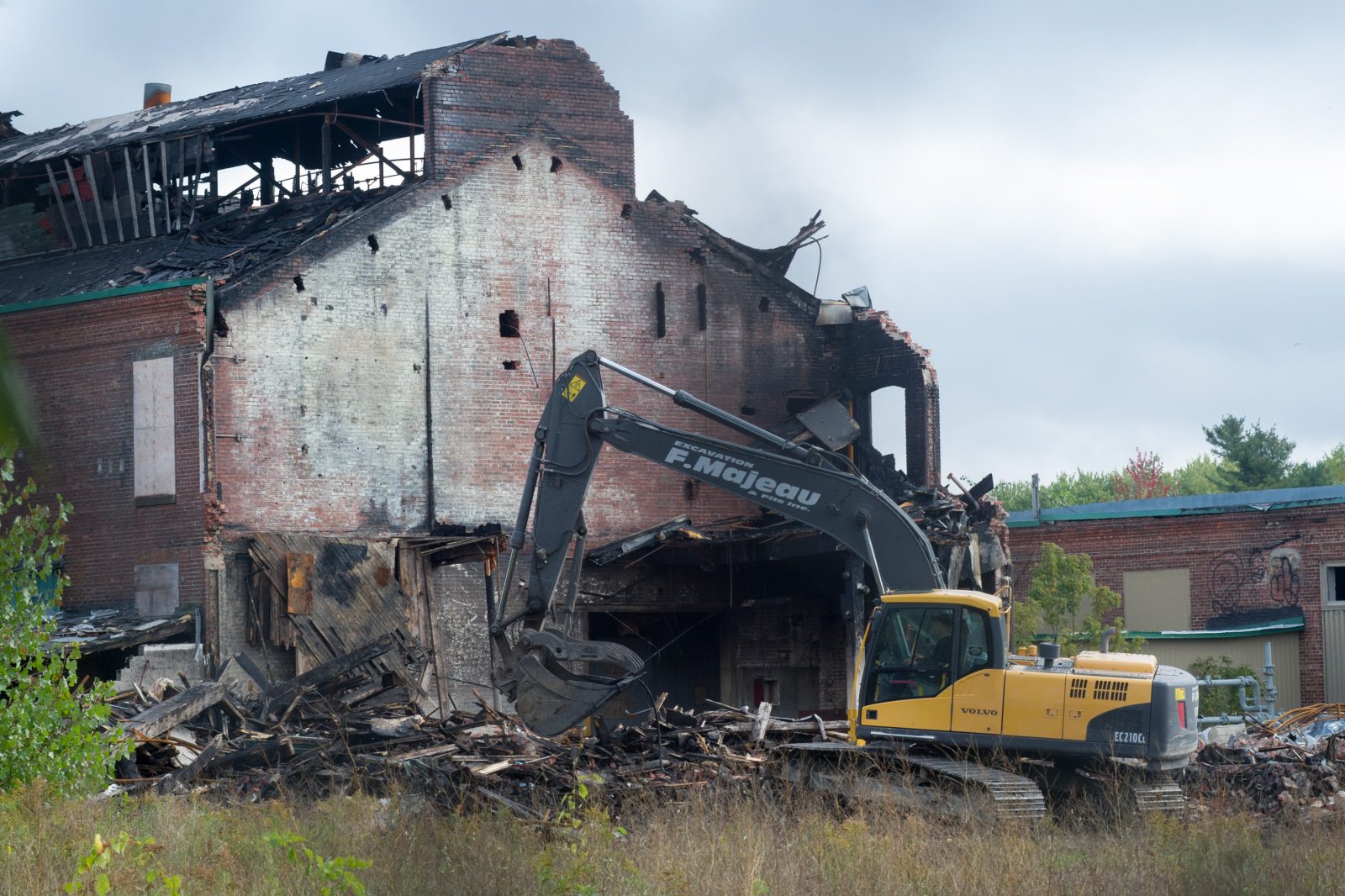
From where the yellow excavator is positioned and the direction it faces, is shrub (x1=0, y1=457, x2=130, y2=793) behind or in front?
in front

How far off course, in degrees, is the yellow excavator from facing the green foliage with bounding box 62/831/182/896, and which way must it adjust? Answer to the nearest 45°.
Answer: approximately 45° to its left

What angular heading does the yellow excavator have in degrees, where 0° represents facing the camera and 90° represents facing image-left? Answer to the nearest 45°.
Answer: approximately 90°

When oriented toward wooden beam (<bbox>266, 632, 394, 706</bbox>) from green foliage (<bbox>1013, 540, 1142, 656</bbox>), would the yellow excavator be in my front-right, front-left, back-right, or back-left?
front-left

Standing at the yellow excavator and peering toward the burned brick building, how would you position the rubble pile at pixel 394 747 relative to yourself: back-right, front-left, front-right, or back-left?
front-left

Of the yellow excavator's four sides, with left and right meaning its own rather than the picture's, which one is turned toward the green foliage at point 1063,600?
right

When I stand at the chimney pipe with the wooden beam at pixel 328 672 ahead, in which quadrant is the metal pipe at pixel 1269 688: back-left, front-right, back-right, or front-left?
front-left

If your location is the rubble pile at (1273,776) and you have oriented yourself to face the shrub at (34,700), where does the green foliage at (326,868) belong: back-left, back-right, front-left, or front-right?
front-left

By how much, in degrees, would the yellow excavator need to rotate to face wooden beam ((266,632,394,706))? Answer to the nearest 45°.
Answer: approximately 45° to its right
